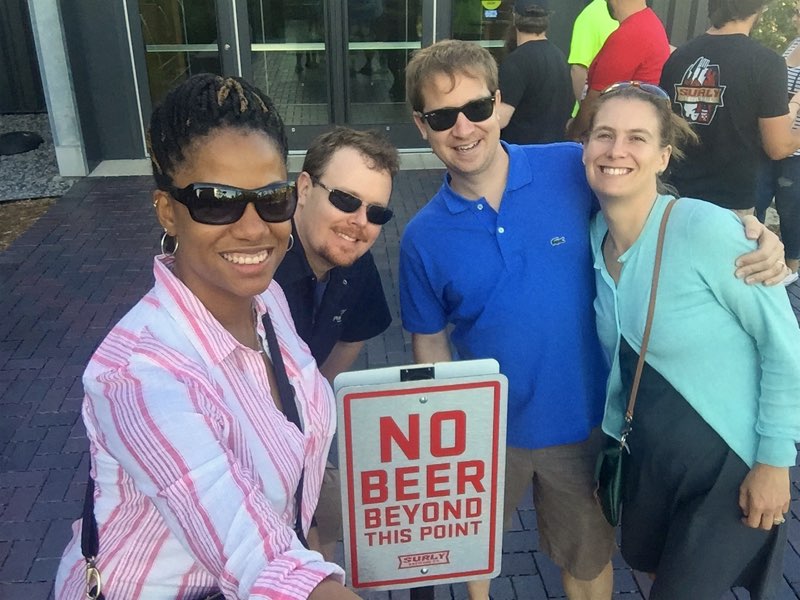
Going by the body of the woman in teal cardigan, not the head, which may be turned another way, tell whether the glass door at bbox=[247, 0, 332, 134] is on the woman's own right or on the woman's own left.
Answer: on the woman's own right

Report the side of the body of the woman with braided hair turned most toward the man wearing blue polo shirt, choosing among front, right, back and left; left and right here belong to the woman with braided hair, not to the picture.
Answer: left

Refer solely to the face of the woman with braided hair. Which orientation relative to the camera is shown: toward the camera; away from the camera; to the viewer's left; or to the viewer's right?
toward the camera

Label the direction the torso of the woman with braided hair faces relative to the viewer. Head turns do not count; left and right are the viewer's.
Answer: facing the viewer and to the right of the viewer

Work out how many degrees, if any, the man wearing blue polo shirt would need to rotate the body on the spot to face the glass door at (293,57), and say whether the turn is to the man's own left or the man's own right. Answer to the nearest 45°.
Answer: approximately 135° to the man's own right

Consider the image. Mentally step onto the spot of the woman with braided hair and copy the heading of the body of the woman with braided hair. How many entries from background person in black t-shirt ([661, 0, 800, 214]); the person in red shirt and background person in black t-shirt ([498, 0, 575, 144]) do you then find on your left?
3

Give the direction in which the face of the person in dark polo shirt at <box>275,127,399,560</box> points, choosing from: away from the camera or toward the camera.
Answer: toward the camera

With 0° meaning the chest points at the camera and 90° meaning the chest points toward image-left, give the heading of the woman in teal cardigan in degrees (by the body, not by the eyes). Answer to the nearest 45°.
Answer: approximately 45°

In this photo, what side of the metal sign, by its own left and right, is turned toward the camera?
front

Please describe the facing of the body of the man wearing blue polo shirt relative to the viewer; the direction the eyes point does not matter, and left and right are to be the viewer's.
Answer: facing the viewer

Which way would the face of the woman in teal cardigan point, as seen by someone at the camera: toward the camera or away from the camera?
toward the camera

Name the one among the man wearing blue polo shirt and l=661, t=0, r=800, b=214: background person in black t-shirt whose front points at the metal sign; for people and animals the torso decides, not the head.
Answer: the man wearing blue polo shirt

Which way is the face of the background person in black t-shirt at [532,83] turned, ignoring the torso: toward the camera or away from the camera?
away from the camera
